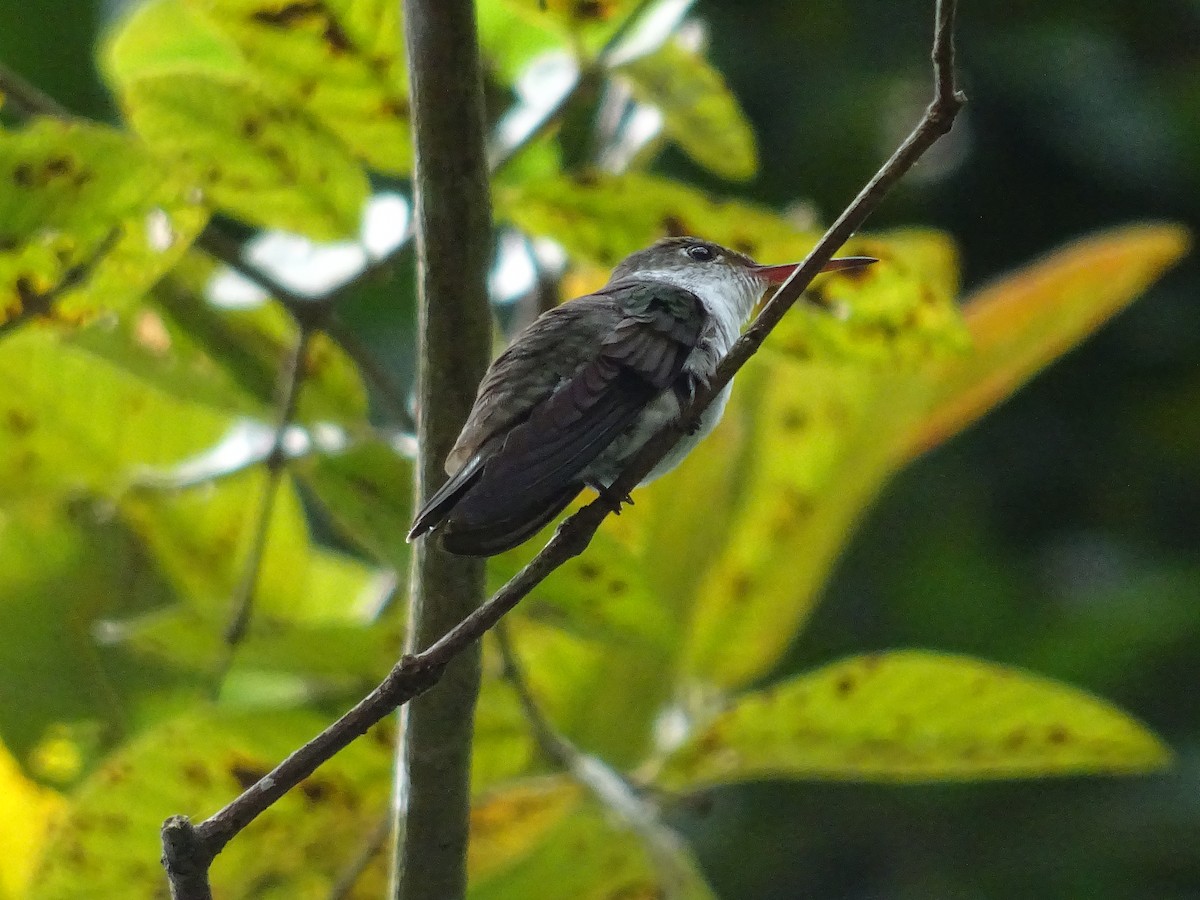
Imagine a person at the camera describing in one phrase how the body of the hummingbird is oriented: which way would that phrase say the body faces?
to the viewer's right
